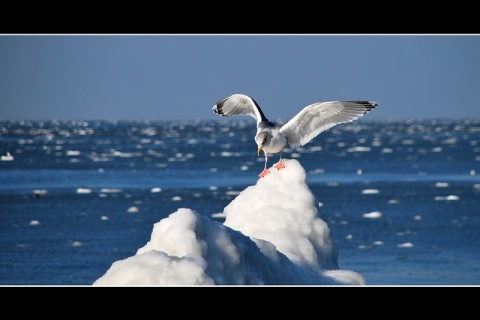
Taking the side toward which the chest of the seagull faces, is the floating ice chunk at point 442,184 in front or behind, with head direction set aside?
behind

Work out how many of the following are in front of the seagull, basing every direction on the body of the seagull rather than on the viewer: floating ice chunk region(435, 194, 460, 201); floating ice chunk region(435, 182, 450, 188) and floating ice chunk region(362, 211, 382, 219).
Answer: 0

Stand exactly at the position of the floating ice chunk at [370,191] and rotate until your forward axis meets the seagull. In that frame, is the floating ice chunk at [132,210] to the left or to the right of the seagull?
right

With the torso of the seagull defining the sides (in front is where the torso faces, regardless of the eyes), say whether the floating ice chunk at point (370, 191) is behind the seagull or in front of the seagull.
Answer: behind

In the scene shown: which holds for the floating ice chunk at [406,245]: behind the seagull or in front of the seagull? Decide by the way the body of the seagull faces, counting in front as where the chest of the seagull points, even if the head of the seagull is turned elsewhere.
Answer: behind

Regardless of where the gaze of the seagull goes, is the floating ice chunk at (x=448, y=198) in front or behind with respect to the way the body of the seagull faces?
behind

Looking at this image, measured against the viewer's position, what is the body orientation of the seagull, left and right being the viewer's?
facing the viewer and to the left of the viewer
